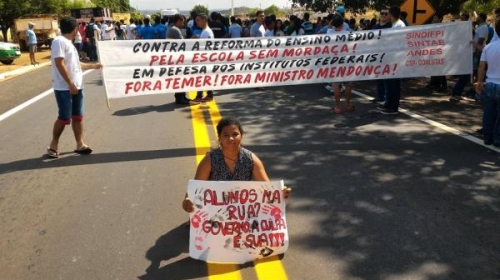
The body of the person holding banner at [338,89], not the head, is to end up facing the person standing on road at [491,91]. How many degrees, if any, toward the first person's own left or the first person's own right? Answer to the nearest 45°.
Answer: approximately 45° to the first person's own left

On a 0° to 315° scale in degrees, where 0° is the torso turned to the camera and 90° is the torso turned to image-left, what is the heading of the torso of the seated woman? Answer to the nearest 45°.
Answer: approximately 0°

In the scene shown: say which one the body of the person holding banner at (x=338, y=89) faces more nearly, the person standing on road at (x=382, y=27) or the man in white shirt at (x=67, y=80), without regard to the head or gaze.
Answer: the man in white shirt

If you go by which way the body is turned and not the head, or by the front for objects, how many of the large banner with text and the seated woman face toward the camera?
2

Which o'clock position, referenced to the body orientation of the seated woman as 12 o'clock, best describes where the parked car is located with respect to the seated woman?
The parked car is roughly at 5 o'clock from the seated woman.

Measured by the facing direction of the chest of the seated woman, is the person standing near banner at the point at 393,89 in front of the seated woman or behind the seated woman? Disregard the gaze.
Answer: behind

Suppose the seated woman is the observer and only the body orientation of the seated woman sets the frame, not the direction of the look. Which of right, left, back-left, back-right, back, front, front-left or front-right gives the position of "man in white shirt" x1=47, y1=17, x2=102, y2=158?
back-right

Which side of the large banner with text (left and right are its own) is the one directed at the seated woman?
front
